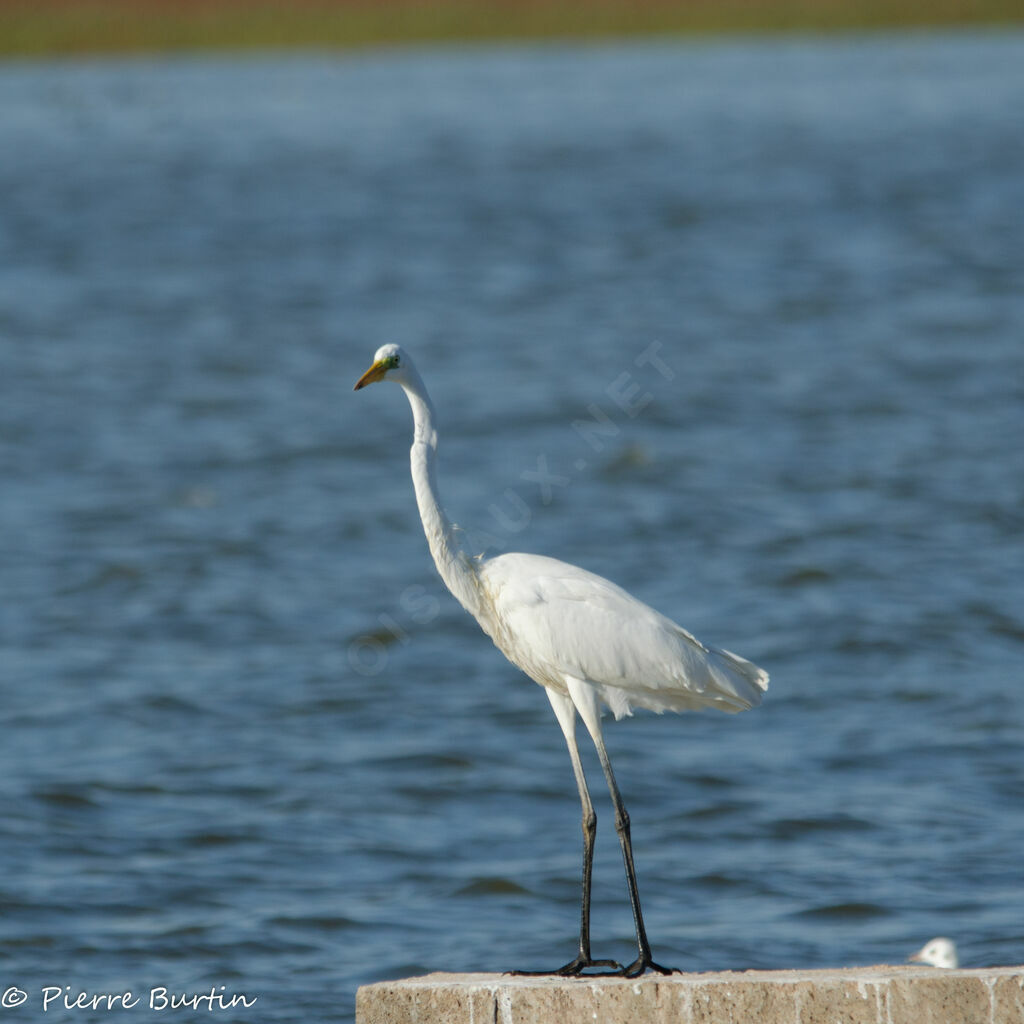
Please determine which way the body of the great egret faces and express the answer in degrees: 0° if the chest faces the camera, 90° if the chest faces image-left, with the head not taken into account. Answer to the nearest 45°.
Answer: approximately 90°
